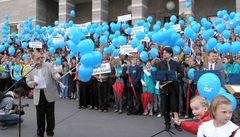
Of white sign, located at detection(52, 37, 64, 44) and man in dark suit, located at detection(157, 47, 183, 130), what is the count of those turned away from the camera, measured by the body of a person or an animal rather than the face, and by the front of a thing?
0

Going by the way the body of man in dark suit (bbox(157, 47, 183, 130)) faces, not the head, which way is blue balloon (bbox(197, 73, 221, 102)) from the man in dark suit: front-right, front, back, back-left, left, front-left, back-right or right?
front-left

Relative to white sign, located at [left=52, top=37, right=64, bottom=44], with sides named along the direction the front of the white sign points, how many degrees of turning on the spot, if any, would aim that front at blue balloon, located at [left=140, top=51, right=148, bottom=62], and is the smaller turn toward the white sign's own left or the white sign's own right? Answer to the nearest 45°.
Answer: approximately 45° to the white sign's own left

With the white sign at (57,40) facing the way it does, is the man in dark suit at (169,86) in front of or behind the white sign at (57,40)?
in front

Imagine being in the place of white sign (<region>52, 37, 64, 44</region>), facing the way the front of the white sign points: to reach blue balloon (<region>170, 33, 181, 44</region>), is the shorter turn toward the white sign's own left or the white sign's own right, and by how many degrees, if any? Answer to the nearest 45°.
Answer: approximately 45° to the white sign's own left
